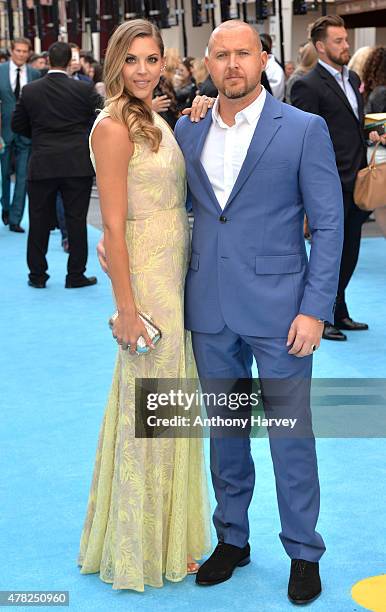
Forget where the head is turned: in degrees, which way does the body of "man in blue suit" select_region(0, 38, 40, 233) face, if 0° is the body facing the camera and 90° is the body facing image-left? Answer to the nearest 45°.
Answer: approximately 0°

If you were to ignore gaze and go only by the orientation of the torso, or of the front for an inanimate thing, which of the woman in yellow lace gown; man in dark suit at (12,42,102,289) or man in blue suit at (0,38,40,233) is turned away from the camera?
the man in dark suit

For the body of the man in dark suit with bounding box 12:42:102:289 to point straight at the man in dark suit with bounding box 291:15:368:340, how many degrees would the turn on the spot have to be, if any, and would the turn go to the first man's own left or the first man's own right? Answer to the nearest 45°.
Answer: approximately 135° to the first man's own right

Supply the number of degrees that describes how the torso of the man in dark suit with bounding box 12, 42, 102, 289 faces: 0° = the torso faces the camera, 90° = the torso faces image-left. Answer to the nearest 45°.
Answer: approximately 180°

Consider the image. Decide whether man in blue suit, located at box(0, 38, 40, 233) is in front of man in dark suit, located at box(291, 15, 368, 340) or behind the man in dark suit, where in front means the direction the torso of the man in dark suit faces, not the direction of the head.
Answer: behind

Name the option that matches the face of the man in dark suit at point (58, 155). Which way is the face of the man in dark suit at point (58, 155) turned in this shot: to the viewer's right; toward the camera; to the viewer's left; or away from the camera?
away from the camera
